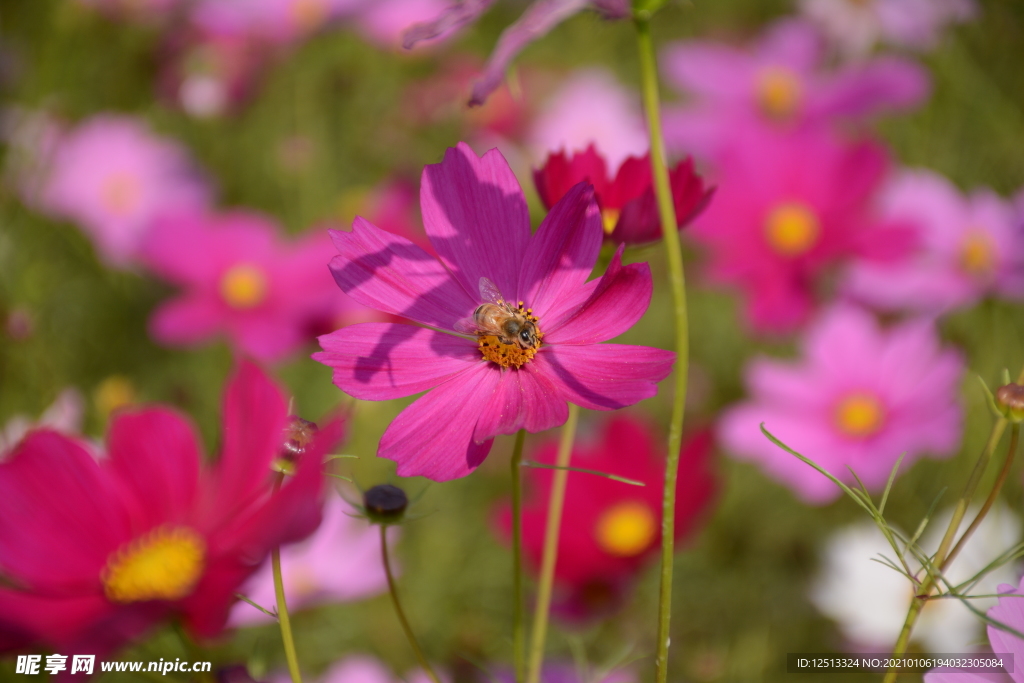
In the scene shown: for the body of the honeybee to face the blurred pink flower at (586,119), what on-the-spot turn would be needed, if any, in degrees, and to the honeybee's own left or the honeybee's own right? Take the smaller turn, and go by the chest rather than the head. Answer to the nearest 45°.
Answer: approximately 135° to the honeybee's own left

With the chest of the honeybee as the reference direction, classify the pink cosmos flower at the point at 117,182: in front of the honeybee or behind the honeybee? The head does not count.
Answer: behind

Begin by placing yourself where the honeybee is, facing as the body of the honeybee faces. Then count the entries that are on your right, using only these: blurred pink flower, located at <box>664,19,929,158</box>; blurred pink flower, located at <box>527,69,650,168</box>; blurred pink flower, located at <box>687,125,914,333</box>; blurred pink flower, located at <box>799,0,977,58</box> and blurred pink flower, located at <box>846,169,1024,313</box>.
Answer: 0

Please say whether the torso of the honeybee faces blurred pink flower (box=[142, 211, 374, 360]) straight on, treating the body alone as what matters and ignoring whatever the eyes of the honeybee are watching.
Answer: no

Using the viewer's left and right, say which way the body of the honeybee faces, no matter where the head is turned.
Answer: facing the viewer and to the right of the viewer
